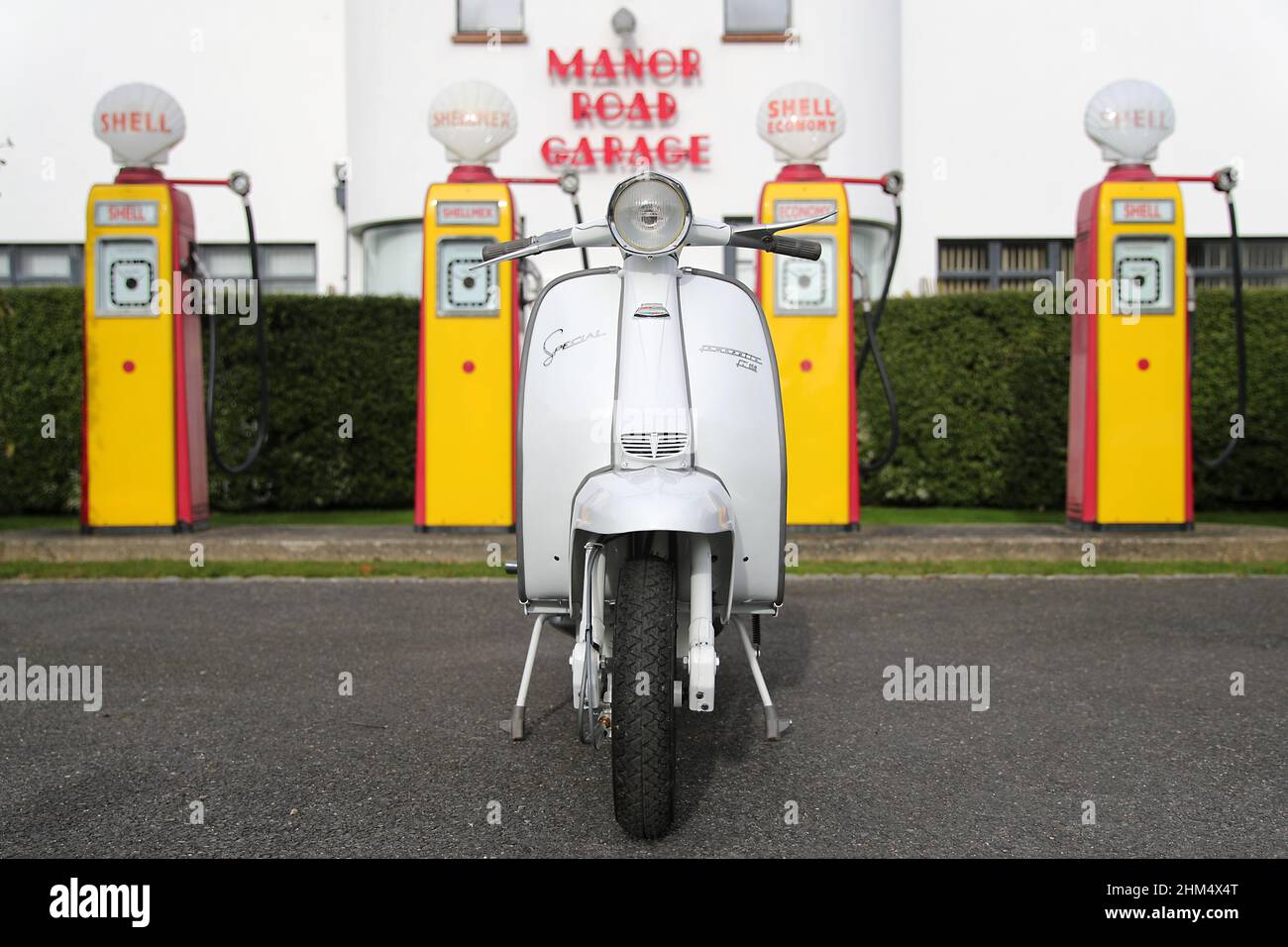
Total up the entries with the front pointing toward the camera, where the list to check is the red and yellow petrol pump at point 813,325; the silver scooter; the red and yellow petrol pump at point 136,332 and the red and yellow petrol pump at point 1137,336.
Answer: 4

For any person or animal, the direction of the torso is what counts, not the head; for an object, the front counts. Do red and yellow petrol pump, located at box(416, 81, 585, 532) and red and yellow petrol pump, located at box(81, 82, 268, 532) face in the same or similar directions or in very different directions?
same or similar directions

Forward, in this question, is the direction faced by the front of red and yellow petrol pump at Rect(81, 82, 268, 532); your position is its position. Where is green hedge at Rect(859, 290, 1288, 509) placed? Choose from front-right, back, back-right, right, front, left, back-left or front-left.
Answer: left

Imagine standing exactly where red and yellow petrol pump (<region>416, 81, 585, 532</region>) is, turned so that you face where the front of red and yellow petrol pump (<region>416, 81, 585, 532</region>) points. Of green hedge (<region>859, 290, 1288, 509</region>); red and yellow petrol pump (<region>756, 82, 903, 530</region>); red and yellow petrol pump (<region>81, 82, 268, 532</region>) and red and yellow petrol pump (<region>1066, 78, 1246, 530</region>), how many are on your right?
1

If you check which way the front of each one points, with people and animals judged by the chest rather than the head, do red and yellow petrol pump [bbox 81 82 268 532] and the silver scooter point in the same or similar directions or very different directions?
same or similar directions

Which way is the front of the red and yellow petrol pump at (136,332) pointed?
toward the camera

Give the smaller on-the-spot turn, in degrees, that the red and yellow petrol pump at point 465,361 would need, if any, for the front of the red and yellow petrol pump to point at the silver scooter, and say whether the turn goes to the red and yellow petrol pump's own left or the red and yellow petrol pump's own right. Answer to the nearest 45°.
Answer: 0° — it already faces it

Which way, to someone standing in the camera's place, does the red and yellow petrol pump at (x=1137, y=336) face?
facing the viewer

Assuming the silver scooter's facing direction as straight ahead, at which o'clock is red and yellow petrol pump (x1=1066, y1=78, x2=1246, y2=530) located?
The red and yellow petrol pump is roughly at 7 o'clock from the silver scooter.

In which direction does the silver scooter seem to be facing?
toward the camera

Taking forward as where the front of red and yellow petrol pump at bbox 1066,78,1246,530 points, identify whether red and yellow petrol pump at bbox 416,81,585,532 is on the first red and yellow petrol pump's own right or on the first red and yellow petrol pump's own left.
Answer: on the first red and yellow petrol pump's own right

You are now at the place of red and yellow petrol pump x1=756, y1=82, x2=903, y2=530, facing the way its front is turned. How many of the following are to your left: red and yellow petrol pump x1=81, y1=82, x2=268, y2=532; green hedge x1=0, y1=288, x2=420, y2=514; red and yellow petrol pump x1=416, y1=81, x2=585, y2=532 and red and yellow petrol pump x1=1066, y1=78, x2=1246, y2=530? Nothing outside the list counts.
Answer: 1

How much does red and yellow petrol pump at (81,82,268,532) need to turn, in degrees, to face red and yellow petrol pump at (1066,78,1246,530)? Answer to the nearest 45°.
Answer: approximately 90° to its left
